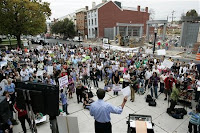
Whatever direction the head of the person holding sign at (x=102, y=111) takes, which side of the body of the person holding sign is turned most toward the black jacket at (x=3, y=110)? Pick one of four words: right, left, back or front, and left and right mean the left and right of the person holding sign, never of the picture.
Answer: left

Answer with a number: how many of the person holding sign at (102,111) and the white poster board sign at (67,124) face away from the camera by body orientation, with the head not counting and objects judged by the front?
2

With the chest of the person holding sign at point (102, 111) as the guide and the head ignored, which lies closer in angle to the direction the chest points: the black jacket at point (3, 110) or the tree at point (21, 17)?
the tree

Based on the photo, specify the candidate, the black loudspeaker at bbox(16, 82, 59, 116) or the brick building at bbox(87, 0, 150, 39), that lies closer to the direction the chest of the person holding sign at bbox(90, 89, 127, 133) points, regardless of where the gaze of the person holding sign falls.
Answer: the brick building

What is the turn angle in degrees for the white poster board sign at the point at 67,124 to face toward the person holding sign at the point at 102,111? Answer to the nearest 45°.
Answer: approximately 135° to its right

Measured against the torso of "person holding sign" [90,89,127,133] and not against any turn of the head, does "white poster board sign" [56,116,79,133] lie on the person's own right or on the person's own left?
on the person's own left

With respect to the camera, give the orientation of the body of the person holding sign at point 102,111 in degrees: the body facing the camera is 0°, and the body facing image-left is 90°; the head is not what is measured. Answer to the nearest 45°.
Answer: approximately 180°

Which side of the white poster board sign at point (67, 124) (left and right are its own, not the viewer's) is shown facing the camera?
back

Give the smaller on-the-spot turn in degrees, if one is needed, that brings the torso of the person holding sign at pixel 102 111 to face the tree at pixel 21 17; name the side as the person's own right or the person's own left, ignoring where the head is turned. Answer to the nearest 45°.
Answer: approximately 45° to the person's own left
